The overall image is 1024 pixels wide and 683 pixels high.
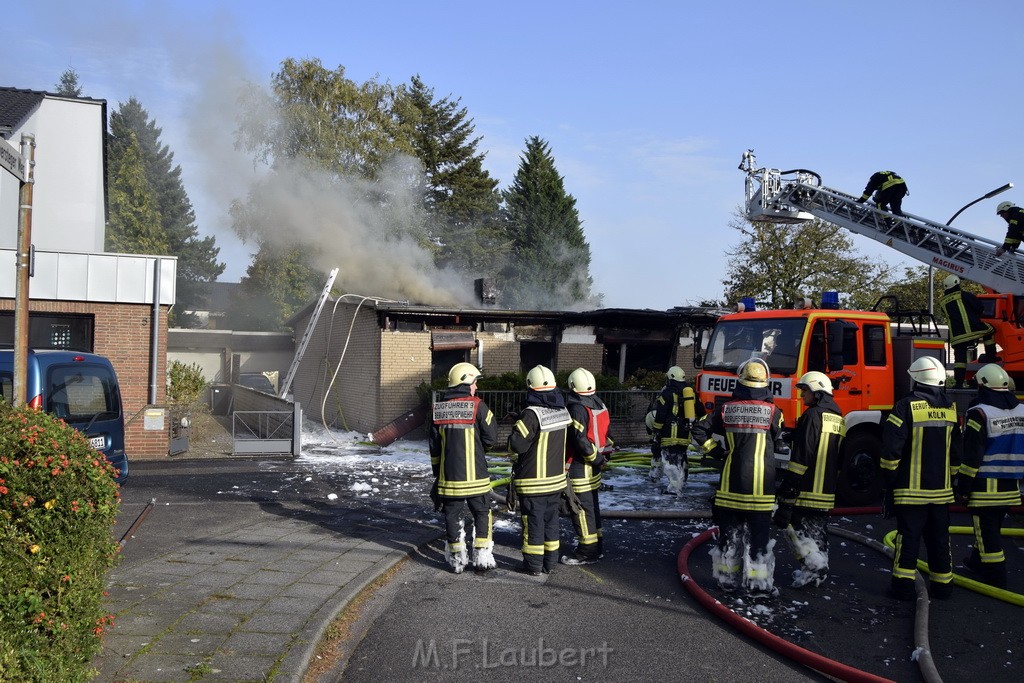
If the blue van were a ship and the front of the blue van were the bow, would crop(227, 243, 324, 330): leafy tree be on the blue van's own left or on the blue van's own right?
on the blue van's own right

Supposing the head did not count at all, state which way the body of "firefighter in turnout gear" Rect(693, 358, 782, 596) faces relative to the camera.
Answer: away from the camera

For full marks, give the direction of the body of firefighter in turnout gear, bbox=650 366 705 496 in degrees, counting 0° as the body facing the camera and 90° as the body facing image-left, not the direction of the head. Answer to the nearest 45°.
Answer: approximately 135°

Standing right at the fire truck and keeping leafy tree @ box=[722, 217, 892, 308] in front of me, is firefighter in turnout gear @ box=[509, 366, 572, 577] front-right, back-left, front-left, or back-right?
back-left

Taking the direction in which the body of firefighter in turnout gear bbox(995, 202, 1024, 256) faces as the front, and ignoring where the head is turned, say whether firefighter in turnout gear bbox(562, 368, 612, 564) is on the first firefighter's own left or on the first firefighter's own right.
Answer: on the first firefighter's own left

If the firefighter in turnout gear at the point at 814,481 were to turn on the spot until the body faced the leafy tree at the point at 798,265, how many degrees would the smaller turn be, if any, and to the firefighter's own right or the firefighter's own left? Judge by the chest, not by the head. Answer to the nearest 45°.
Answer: approximately 45° to the firefighter's own right

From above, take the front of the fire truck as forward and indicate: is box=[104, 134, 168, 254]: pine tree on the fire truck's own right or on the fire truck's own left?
on the fire truck's own right

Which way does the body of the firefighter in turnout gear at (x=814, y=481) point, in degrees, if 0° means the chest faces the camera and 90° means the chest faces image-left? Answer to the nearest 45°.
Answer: approximately 135°

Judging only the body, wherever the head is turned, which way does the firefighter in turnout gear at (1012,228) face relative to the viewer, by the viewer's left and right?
facing to the left of the viewer

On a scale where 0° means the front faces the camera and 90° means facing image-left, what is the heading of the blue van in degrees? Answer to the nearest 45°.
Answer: approximately 135°

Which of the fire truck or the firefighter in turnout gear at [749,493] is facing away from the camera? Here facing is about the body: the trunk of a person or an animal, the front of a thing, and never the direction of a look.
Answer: the firefighter in turnout gear

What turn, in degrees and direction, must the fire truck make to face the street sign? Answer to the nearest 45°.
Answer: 0° — it already faces it

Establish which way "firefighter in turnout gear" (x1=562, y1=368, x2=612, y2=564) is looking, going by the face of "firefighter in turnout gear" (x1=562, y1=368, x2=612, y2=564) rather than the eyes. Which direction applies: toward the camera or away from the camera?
away from the camera

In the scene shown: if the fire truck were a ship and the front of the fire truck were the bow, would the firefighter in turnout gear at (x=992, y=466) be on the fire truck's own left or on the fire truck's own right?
on the fire truck's own left

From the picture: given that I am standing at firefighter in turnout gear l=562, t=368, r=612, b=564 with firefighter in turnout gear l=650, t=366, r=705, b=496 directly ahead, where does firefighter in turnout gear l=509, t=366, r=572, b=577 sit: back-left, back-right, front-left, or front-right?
back-left

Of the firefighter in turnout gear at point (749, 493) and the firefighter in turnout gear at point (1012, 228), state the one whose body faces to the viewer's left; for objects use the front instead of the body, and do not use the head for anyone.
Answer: the firefighter in turnout gear at point (1012, 228)

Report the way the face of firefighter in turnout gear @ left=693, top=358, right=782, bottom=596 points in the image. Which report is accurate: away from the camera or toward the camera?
away from the camera

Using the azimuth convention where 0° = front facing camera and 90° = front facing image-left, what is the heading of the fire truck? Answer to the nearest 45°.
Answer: approximately 45°

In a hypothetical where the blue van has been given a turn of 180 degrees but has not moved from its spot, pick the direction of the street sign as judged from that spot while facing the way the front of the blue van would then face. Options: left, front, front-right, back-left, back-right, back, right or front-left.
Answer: front-right
